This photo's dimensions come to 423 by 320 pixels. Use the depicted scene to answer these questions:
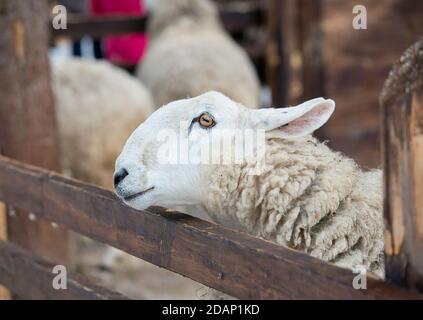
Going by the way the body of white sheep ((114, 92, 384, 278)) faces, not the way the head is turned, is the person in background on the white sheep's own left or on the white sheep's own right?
on the white sheep's own right

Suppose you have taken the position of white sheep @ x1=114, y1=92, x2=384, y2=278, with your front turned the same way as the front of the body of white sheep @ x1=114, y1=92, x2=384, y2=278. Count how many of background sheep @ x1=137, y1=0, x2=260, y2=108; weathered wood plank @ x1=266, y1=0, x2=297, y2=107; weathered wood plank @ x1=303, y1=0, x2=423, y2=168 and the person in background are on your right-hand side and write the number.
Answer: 4

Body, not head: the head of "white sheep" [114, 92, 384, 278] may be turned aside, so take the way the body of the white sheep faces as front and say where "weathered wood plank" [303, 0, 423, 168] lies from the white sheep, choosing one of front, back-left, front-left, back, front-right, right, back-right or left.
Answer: right

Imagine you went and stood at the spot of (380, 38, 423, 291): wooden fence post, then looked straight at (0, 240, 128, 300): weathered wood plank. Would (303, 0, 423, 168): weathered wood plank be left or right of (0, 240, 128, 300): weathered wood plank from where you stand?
right

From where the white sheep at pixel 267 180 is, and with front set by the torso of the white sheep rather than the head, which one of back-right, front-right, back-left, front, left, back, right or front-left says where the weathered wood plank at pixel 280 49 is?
right

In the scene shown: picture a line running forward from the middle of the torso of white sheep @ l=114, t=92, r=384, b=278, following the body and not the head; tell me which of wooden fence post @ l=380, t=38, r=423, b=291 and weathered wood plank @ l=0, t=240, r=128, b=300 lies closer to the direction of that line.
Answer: the weathered wood plank

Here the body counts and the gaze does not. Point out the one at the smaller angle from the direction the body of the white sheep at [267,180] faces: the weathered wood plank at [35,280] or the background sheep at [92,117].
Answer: the weathered wood plank

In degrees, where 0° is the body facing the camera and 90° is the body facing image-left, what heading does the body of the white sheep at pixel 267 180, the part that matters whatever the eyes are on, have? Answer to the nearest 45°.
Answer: approximately 90°

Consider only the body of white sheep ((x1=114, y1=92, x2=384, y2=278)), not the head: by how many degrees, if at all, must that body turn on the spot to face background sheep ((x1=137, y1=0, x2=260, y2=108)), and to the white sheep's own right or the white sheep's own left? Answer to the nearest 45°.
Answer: approximately 90° to the white sheep's own right
